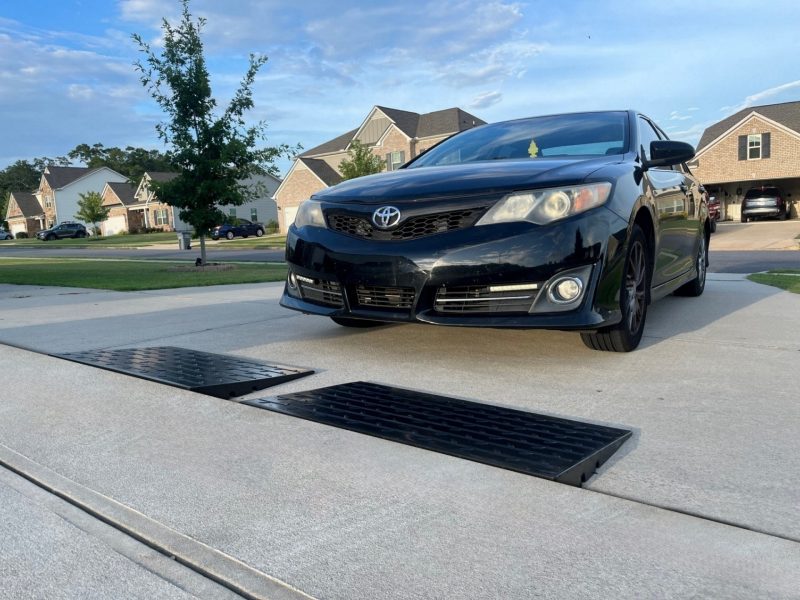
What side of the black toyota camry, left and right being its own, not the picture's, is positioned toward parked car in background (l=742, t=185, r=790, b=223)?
back

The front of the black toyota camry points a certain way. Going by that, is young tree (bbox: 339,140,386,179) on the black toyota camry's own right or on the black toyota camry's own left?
on the black toyota camry's own right

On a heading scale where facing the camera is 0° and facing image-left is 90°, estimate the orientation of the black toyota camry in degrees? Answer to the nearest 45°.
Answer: approximately 45°

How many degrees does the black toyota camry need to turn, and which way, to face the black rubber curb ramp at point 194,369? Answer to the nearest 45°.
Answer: approximately 45° to its right

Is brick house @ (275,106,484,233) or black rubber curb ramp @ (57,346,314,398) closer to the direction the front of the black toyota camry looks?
the black rubber curb ramp

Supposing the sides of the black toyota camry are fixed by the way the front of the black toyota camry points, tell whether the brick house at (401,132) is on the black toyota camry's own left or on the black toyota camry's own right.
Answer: on the black toyota camry's own right

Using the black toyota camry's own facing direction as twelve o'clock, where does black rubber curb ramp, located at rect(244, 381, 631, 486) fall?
The black rubber curb ramp is roughly at 11 o'clock from the black toyota camry.
